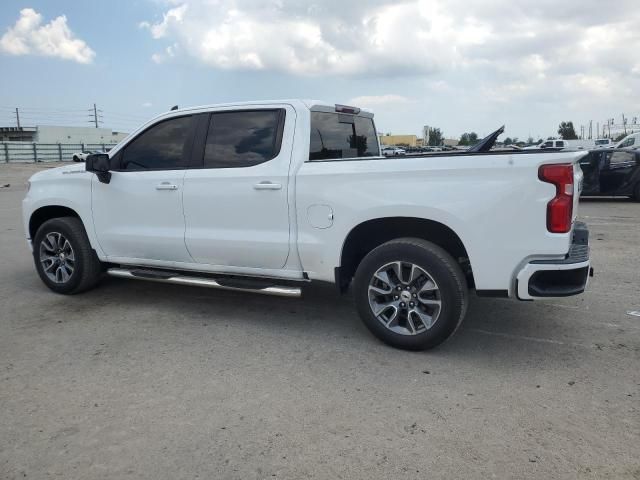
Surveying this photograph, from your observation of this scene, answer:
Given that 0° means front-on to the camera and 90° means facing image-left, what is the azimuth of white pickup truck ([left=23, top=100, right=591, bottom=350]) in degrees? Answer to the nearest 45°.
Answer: approximately 135°

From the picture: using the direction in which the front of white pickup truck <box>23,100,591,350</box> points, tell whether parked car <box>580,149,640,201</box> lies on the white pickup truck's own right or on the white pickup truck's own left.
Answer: on the white pickup truck's own right

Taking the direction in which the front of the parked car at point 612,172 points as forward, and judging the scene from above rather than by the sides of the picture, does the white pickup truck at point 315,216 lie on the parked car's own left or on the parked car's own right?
on the parked car's own left

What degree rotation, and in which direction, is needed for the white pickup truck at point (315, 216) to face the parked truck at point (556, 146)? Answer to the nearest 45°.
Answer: approximately 90° to its right

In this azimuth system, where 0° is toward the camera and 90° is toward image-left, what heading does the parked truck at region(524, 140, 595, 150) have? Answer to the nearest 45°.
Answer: approximately 90°

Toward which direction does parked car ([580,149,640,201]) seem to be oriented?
to the viewer's left
